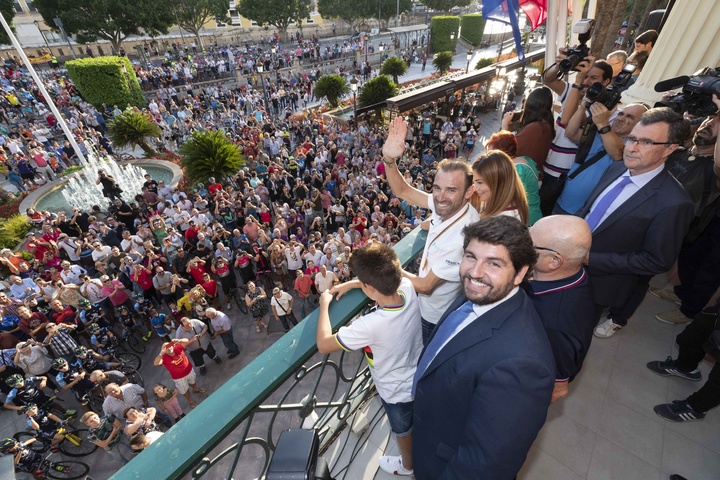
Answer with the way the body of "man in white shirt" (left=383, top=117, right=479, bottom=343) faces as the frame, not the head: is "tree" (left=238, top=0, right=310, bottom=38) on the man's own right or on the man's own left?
on the man's own right

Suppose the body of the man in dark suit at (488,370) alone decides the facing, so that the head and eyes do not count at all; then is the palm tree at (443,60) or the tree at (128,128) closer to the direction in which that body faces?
the tree

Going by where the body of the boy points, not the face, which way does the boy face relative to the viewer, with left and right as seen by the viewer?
facing away from the viewer and to the left of the viewer

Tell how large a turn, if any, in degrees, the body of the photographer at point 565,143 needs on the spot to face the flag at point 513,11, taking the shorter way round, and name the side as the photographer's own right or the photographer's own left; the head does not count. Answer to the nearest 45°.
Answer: approximately 90° to the photographer's own right

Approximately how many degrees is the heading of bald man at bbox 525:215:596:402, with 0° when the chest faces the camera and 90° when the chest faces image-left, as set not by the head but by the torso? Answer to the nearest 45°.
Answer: approximately 135°

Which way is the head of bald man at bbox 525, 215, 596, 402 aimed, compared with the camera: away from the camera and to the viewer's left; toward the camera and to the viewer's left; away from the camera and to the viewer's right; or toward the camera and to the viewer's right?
away from the camera and to the viewer's left

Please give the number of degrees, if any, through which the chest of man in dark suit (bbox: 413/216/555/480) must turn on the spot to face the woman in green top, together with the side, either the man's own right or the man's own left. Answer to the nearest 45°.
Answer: approximately 135° to the man's own right

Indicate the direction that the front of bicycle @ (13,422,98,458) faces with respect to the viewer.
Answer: facing to the right of the viewer

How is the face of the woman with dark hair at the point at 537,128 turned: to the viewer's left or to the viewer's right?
to the viewer's left
